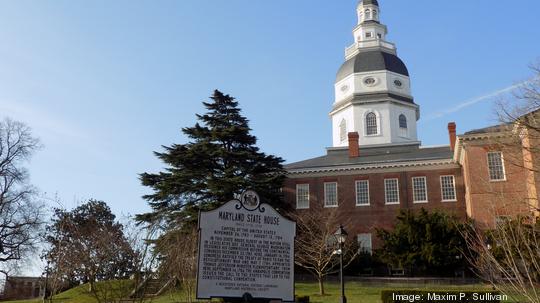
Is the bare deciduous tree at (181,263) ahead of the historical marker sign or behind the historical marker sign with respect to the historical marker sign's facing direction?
behind

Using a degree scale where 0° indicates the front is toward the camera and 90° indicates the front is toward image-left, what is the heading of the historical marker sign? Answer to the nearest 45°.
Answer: approximately 0°

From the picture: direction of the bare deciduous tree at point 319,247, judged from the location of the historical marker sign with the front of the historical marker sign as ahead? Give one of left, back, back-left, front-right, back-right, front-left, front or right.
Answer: back

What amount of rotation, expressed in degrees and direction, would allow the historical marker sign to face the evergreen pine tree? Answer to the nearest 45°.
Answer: approximately 180°
